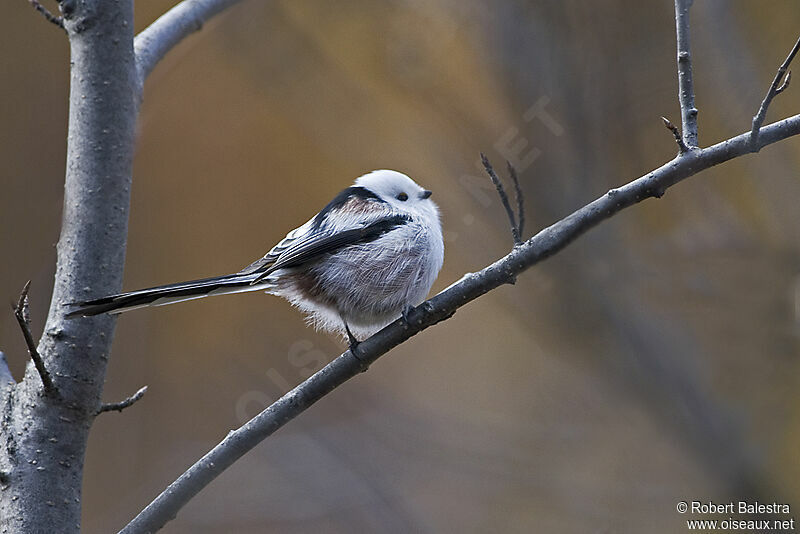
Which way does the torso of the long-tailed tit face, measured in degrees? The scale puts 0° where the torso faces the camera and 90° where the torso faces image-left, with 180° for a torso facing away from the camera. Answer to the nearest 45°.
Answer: approximately 270°
